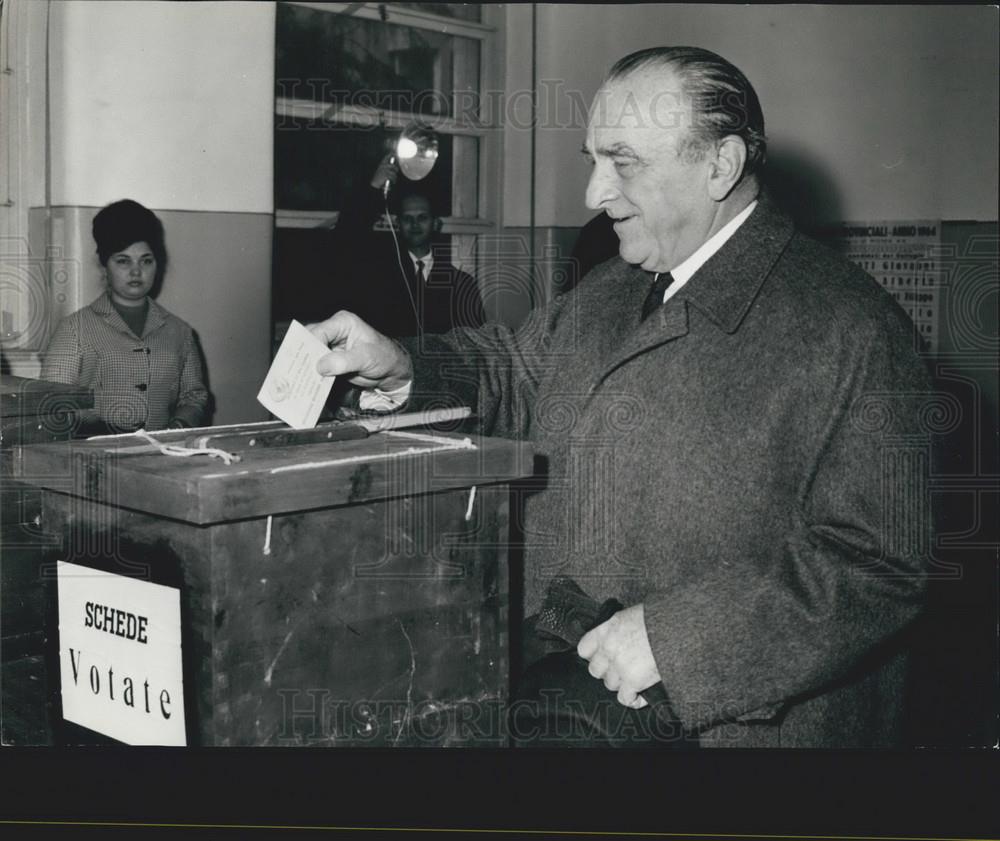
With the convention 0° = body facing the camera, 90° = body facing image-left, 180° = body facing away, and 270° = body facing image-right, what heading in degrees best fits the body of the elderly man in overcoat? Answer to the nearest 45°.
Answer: approximately 45°

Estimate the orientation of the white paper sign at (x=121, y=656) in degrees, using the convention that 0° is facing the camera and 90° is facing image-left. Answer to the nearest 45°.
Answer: approximately 45°

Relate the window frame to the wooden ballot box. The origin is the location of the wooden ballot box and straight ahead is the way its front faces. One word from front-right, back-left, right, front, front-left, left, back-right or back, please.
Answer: back-right

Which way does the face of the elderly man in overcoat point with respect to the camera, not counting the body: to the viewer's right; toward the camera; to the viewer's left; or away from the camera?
to the viewer's left

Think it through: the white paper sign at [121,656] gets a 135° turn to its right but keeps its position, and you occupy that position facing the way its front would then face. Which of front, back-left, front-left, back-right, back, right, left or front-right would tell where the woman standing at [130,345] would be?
front

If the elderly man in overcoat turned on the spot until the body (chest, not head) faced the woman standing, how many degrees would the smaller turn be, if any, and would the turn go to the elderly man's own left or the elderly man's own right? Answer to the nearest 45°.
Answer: approximately 90° to the elderly man's own right

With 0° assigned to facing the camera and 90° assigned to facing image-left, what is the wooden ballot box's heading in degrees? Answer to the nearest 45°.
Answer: approximately 45°
